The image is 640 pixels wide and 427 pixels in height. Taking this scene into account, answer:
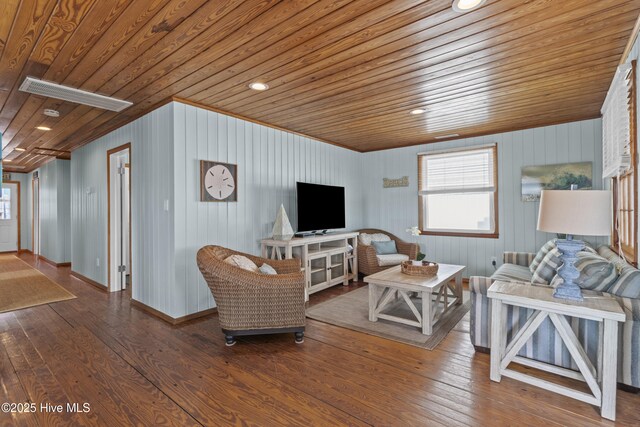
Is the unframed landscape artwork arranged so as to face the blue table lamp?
yes

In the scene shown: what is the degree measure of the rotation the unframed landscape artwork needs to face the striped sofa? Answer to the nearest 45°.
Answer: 0° — it already faces it

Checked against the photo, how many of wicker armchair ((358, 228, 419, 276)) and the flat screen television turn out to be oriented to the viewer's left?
0

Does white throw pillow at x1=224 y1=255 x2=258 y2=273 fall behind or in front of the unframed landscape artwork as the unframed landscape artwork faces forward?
in front

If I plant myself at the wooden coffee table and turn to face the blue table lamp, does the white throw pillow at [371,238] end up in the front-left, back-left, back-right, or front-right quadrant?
back-left

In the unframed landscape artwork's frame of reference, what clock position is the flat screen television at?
The flat screen television is roughly at 2 o'clock from the unframed landscape artwork.

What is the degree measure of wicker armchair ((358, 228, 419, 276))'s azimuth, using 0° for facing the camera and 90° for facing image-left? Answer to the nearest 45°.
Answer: approximately 315°

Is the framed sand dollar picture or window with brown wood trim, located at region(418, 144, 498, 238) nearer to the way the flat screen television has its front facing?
the window with brown wood trim

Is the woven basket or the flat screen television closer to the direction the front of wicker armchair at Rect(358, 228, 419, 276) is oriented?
the woven basket

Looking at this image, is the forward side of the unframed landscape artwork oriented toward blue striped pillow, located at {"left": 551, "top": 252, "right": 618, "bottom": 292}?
yes

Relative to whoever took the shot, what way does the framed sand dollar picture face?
facing the viewer and to the right of the viewer
